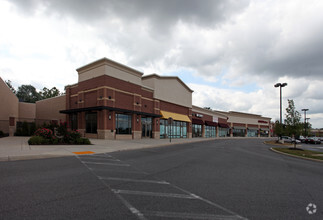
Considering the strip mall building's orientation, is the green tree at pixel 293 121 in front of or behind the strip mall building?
in front

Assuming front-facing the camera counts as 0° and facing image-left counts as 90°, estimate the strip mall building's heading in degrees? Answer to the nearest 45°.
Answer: approximately 315°
